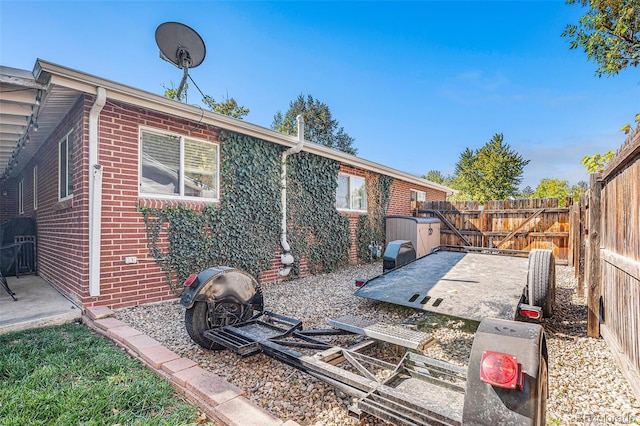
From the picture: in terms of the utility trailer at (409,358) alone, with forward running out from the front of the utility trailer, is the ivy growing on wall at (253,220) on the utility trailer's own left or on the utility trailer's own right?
on the utility trailer's own left

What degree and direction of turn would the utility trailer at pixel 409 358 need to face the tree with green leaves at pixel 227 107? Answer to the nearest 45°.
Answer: approximately 90° to its left

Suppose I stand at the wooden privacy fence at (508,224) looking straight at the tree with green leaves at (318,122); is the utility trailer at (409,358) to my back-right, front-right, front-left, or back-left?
back-left

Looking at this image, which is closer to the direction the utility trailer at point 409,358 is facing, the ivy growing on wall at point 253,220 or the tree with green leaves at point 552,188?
the tree with green leaves

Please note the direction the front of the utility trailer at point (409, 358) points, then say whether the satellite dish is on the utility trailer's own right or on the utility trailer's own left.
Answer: on the utility trailer's own left

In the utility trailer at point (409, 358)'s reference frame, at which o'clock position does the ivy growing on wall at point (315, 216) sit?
The ivy growing on wall is roughly at 10 o'clock from the utility trailer.

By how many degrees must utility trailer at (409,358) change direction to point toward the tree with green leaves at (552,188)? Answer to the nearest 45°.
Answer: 0° — it already faces it

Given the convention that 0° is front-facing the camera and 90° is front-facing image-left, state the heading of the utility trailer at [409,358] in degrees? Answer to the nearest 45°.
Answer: approximately 225°

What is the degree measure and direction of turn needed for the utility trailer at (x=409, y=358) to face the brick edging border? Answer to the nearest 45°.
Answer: approximately 135° to its left
